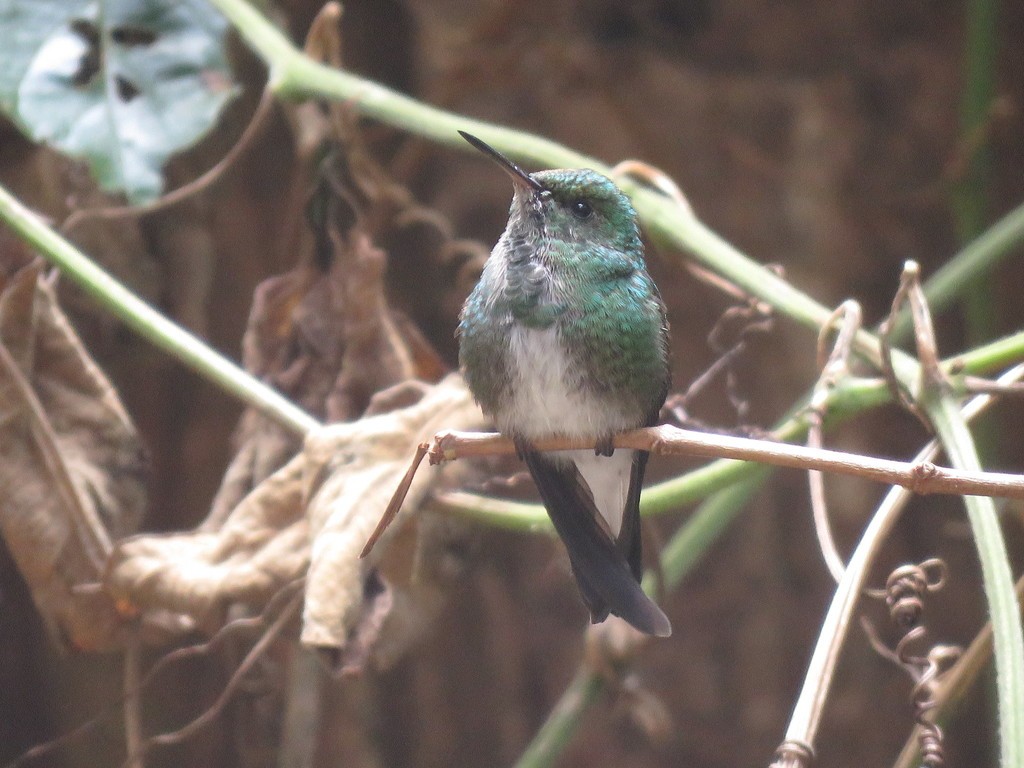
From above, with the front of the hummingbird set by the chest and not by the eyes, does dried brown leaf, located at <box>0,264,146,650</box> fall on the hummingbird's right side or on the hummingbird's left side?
on the hummingbird's right side

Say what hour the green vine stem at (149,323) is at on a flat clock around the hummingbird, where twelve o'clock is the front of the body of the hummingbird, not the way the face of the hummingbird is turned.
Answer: The green vine stem is roughly at 2 o'clock from the hummingbird.

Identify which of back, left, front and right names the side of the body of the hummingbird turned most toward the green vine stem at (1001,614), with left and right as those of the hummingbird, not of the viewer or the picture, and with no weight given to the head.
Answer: left

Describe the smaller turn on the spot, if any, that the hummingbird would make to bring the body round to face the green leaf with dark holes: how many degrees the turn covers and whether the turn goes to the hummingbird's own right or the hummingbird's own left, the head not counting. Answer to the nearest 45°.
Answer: approximately 45° to the hummingbird's own right

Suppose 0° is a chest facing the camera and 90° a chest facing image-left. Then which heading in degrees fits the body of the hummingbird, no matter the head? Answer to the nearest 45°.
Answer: approximately 45°
